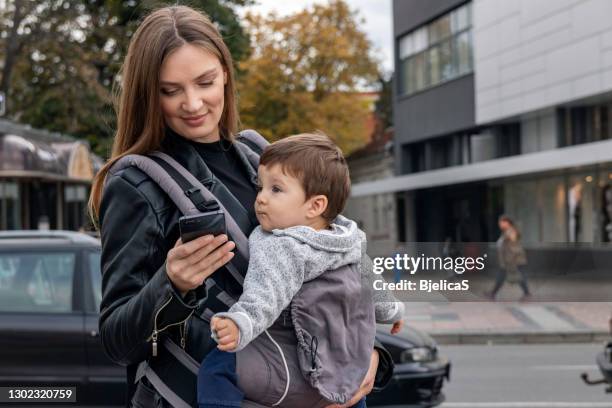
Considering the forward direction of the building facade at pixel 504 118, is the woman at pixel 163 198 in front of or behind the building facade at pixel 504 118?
in front

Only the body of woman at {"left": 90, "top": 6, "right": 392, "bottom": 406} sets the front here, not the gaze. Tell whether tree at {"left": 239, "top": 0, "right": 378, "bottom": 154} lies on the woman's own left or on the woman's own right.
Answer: on the woman's own left

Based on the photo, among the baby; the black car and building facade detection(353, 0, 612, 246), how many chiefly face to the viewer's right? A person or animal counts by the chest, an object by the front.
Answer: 1

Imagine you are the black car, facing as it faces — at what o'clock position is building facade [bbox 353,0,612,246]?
The building facade is roughly at 10 o'clock from the black car.

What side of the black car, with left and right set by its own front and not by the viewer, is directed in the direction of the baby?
right

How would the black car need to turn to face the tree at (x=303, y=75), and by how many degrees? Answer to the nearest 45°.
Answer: approximately 90° to its left

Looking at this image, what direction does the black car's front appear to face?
to the viewer's right

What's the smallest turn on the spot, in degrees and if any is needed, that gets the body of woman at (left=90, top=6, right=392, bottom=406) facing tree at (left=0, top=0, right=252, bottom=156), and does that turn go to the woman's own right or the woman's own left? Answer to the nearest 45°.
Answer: approximately 135° to the woman's own left

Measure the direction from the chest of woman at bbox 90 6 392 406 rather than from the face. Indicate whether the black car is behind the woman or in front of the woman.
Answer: behind

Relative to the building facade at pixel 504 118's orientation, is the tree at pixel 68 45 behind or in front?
in front
